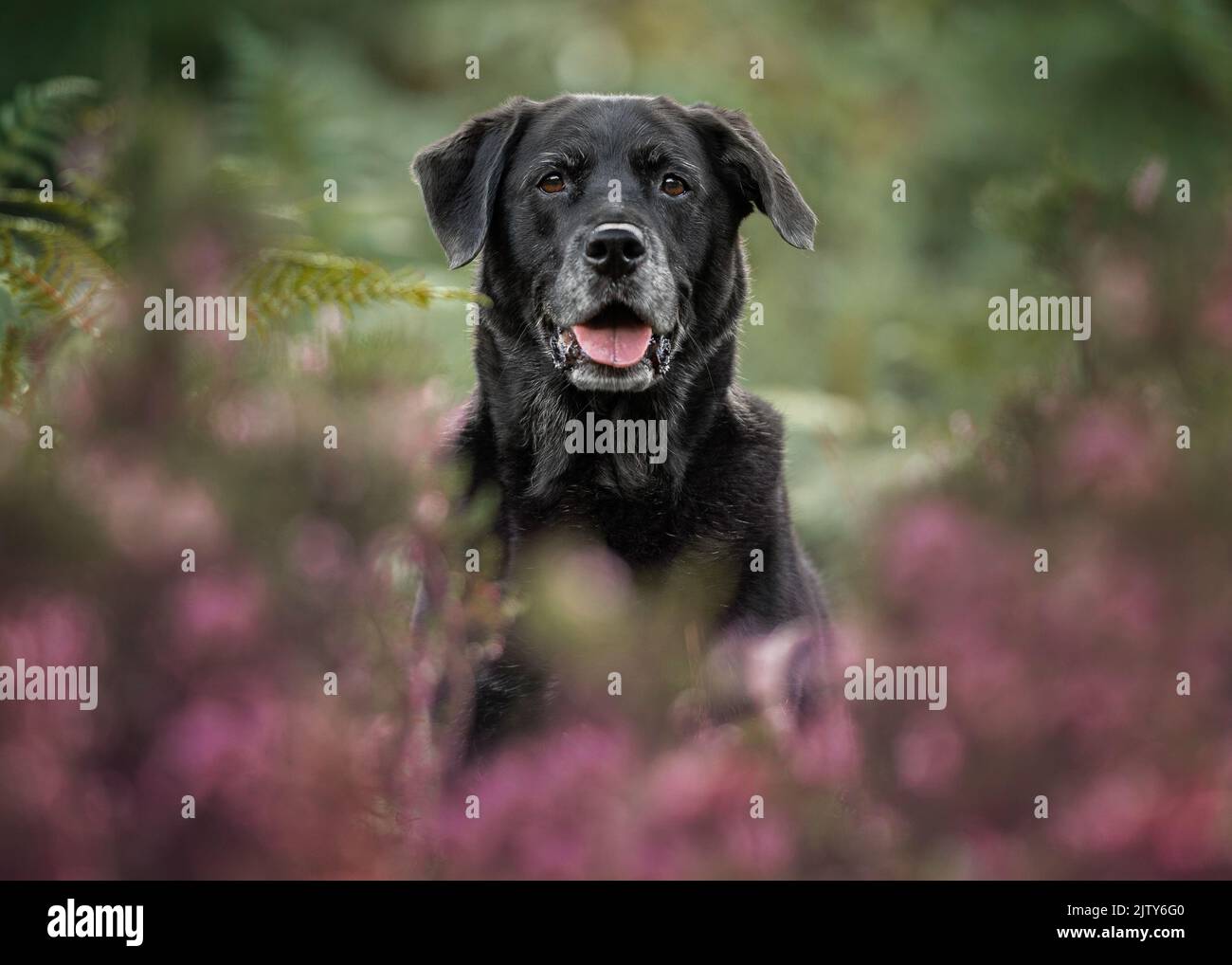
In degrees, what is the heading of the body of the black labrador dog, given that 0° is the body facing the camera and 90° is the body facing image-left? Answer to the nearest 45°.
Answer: approximately 0°
